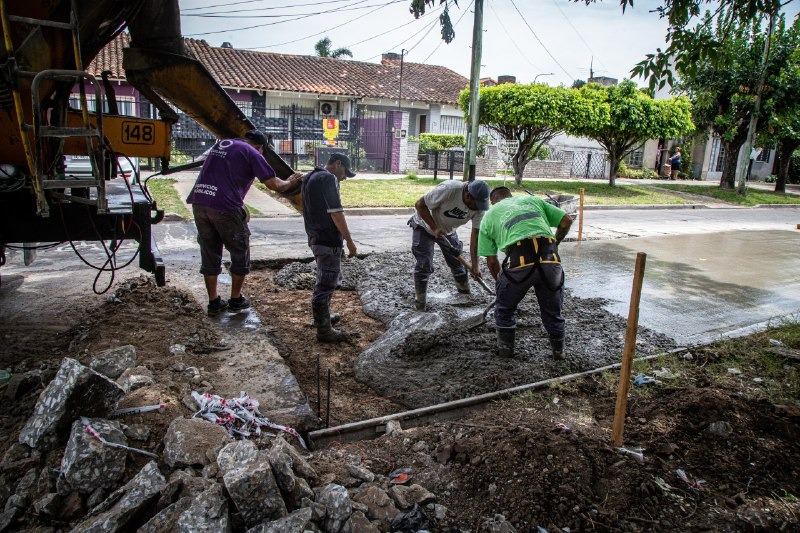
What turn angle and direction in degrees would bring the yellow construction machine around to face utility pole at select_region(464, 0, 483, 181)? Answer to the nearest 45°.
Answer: approximately 135° to its right

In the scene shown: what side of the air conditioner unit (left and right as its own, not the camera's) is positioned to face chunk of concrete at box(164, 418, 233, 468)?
front

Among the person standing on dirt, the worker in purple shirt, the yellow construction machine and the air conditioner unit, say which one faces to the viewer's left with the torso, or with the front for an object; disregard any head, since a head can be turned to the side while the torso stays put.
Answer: the yellow construction machine

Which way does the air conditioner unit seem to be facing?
toward the camera

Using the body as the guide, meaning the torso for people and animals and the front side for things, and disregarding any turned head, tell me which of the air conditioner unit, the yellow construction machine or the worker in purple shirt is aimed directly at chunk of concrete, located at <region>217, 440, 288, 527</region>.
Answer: the air conditioner unit

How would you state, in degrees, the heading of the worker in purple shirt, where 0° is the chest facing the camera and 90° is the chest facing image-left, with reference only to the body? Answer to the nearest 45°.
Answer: approximately 225°

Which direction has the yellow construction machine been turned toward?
to the viewer's left

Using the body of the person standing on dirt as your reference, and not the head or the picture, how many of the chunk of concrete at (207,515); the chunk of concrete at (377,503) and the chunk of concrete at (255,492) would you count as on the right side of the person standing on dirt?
3

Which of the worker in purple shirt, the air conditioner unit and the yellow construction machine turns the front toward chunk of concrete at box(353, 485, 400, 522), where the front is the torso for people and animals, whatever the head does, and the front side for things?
the air conditioner unit

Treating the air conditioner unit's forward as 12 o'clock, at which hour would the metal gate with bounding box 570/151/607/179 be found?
The metal gate is roughly at 9 o'clock from the air conditioner unit.

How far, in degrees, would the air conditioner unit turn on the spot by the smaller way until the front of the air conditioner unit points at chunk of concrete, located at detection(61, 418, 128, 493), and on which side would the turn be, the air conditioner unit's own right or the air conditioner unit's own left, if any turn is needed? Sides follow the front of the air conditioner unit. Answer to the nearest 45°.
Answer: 0° — it already faces it

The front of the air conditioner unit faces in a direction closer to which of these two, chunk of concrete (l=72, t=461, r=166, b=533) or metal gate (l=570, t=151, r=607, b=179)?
the chunk of concrete

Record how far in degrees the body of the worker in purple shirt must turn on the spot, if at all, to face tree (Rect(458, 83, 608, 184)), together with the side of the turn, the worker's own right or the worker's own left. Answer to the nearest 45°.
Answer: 0° — they already face it

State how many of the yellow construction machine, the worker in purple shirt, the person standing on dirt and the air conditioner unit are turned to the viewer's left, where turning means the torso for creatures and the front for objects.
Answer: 1
